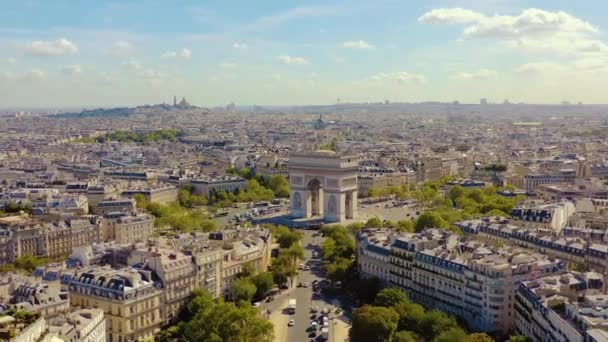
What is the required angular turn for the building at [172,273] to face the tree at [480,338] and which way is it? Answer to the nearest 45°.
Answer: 0° — it already faces it

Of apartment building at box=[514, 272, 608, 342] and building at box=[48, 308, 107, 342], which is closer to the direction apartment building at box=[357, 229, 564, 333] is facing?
the building

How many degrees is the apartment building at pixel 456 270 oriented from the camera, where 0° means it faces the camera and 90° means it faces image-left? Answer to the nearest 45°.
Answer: approximately 45°

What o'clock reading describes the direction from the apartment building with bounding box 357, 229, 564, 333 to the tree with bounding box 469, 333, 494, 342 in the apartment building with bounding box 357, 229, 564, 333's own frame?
The tree is roughly at 10 o'clock from the apartment building.

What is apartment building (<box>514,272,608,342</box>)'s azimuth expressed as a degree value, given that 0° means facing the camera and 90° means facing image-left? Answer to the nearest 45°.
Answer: approximately 45°

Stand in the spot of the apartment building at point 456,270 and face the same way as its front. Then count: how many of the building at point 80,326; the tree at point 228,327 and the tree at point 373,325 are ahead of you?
3
